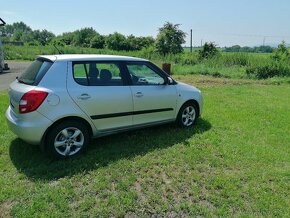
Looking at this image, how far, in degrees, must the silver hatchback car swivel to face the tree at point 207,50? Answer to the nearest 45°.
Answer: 0° — it already faces it

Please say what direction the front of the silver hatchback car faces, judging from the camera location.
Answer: facing away from the viewer and to the right of the viewer

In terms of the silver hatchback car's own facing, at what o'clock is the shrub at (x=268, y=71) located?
The shrub is roughly at 12 o'clock from the silver hatchback car.

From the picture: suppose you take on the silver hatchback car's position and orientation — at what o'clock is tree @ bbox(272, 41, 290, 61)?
The tree is roughly at 12 o'clock from the silver hatchback car.
